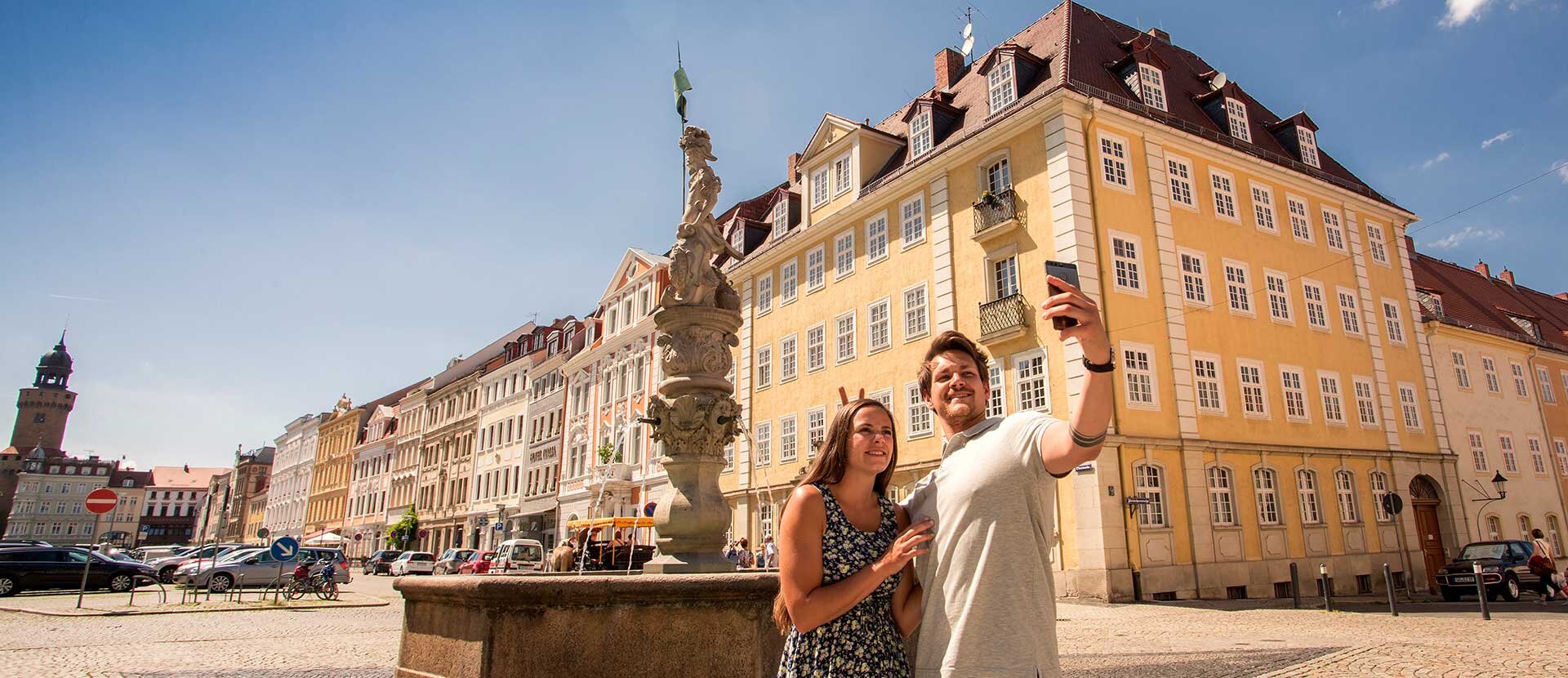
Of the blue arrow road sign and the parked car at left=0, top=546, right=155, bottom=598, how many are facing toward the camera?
1

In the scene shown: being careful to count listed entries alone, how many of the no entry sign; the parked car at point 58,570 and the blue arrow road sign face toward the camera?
2

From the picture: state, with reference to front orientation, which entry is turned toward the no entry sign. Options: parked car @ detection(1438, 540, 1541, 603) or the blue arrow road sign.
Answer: the parked car

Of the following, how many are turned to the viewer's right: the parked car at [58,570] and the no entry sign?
1

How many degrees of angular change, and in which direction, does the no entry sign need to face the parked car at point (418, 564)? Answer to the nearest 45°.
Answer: approximately 135° to its left

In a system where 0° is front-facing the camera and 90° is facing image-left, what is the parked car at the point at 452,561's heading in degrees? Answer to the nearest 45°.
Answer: approximately 45°

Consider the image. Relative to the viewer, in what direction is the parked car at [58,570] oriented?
to the viewer's right

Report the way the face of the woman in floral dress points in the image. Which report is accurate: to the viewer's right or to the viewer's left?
to the viewer's right

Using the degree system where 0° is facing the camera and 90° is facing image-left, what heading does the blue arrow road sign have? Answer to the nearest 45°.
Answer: approximately 0°

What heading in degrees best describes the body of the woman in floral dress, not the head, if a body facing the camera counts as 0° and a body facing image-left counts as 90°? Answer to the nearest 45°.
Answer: approximately 315°

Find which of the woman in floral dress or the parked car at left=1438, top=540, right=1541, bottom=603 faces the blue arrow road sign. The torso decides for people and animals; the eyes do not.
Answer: the parked car
